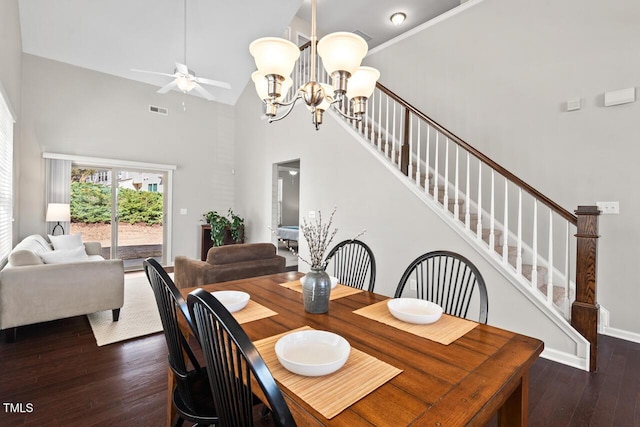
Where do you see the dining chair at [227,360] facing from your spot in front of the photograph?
facing away from the viewer and to the right of the viewer

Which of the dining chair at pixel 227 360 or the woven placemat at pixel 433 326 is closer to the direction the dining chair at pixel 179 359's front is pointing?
the woven placemat

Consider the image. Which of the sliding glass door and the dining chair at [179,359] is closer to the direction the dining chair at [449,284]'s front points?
the dining chair

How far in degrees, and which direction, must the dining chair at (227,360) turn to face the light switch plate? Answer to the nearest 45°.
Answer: approximately 45° to its right

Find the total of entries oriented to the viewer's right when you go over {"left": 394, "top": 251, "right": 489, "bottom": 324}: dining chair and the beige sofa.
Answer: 1

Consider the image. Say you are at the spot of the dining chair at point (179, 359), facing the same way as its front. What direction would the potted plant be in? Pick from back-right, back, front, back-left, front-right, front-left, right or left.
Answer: front-left

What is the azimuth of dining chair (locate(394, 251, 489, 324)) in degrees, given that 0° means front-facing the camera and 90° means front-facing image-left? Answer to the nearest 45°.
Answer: approximately 45°

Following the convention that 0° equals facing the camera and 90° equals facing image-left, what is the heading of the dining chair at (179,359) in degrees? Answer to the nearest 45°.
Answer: approximately 225°

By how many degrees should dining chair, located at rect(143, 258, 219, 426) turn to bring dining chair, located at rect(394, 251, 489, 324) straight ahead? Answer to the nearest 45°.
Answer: approximately 45° to its right

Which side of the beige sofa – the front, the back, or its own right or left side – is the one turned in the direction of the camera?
right

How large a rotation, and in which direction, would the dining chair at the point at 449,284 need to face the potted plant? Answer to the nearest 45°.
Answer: approximately 90° to its right
